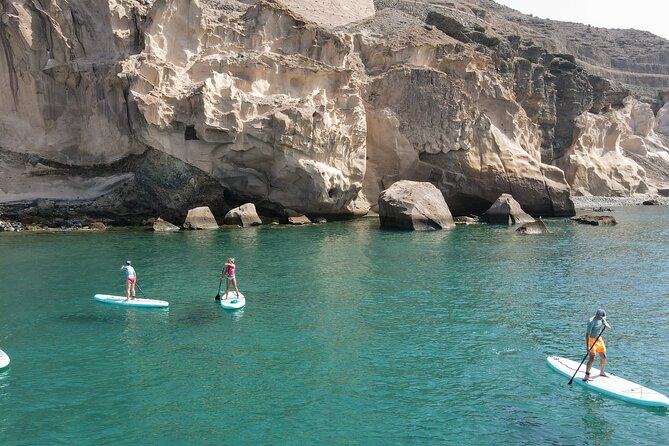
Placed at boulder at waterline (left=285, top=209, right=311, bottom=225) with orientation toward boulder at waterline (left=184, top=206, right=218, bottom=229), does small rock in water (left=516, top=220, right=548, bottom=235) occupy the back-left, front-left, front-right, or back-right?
back-left

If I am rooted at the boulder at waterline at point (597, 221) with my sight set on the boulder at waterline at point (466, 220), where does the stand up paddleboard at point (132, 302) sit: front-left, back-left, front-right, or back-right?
front-left

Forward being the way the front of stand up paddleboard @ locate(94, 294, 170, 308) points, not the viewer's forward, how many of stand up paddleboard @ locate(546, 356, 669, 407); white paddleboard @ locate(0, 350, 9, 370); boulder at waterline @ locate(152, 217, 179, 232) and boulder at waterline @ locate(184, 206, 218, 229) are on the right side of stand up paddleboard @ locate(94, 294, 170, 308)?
2
